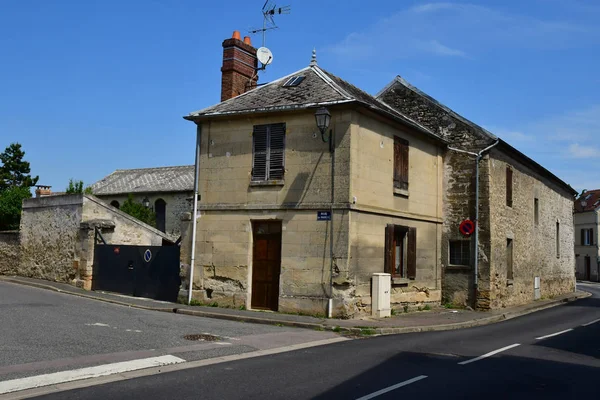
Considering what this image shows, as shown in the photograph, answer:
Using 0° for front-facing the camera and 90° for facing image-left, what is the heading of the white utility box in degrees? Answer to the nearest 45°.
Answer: approximately 315°

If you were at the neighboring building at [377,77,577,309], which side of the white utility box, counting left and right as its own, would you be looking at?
left

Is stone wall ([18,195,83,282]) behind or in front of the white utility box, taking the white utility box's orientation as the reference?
behind

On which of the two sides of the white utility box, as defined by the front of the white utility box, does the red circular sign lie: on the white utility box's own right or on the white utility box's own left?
on the white utility box's own left
